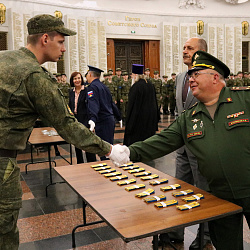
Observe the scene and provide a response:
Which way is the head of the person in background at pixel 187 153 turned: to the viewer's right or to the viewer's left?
to the viewer's left

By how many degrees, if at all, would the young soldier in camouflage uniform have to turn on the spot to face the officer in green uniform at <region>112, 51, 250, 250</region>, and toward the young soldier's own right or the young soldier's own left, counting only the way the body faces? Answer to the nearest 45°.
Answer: approximately 45° to the young soldier's own right

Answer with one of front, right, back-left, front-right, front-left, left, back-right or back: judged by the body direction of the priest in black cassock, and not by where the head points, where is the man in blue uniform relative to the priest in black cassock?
left

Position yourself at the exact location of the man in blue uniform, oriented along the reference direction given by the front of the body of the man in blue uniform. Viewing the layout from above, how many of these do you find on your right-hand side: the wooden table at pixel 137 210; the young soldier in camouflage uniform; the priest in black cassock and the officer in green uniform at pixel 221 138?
1

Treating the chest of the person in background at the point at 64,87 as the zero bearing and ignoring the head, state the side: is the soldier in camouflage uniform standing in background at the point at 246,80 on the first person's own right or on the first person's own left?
on the first person's own left

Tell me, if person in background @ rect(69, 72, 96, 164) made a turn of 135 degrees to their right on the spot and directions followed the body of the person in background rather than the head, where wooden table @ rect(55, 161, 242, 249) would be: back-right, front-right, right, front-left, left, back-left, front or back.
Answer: back-left

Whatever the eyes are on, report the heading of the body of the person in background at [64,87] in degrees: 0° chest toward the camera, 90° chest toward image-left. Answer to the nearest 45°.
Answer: approximately 0°

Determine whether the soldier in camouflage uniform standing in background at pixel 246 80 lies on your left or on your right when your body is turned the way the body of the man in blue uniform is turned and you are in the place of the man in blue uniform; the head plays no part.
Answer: on your right
